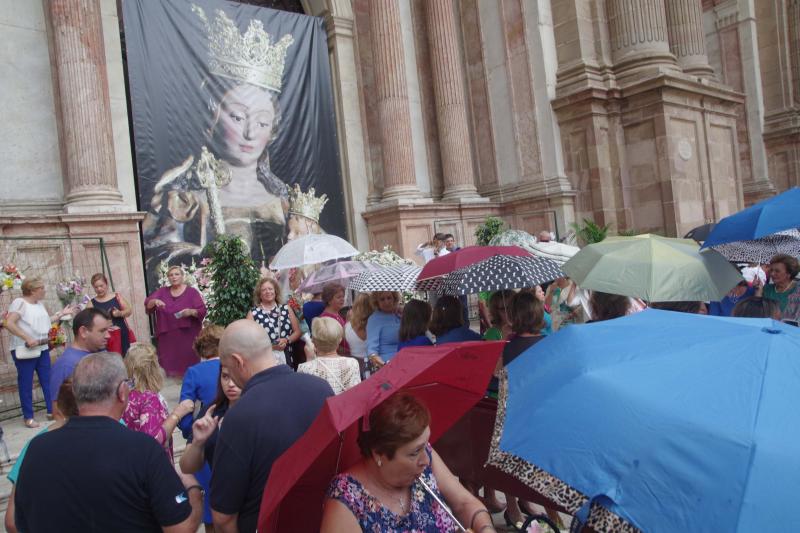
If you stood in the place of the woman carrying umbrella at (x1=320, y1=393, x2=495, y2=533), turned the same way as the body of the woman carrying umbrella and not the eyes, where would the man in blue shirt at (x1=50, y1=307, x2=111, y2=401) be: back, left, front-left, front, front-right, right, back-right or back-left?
back

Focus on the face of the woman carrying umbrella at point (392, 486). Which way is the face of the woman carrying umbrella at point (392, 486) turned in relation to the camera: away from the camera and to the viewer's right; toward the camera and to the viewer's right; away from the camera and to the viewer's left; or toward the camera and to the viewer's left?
toward the camera and to the viewer's right

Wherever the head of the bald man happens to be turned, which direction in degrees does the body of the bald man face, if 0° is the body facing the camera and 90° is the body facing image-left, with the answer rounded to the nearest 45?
approximately 135°

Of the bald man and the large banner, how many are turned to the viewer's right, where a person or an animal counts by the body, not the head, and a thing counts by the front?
0

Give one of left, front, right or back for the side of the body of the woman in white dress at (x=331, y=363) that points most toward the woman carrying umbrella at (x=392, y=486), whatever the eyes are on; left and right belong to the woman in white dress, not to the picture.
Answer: back

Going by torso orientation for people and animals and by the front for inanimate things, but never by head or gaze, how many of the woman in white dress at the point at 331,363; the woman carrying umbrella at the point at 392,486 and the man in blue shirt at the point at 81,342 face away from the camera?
1

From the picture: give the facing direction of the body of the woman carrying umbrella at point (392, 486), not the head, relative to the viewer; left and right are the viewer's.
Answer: facing the viewer and to the right of the viewer

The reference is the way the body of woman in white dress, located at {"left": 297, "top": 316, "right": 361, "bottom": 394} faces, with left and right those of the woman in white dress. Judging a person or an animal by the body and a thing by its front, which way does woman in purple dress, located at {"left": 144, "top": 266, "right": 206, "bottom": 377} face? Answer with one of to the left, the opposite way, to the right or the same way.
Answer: the opposite way

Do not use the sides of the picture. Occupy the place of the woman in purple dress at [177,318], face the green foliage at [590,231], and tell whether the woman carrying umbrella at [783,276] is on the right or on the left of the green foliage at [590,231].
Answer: right

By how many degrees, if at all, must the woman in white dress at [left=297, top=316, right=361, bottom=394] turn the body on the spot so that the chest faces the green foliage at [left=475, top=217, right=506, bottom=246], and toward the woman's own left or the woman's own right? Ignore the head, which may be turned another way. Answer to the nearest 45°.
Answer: approximately 45° to the woman's own right

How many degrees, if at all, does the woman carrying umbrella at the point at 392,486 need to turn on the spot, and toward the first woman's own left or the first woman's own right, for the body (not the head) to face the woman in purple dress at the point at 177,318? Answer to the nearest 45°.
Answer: approximately 180°

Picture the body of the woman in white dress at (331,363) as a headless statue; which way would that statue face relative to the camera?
away from the camera
